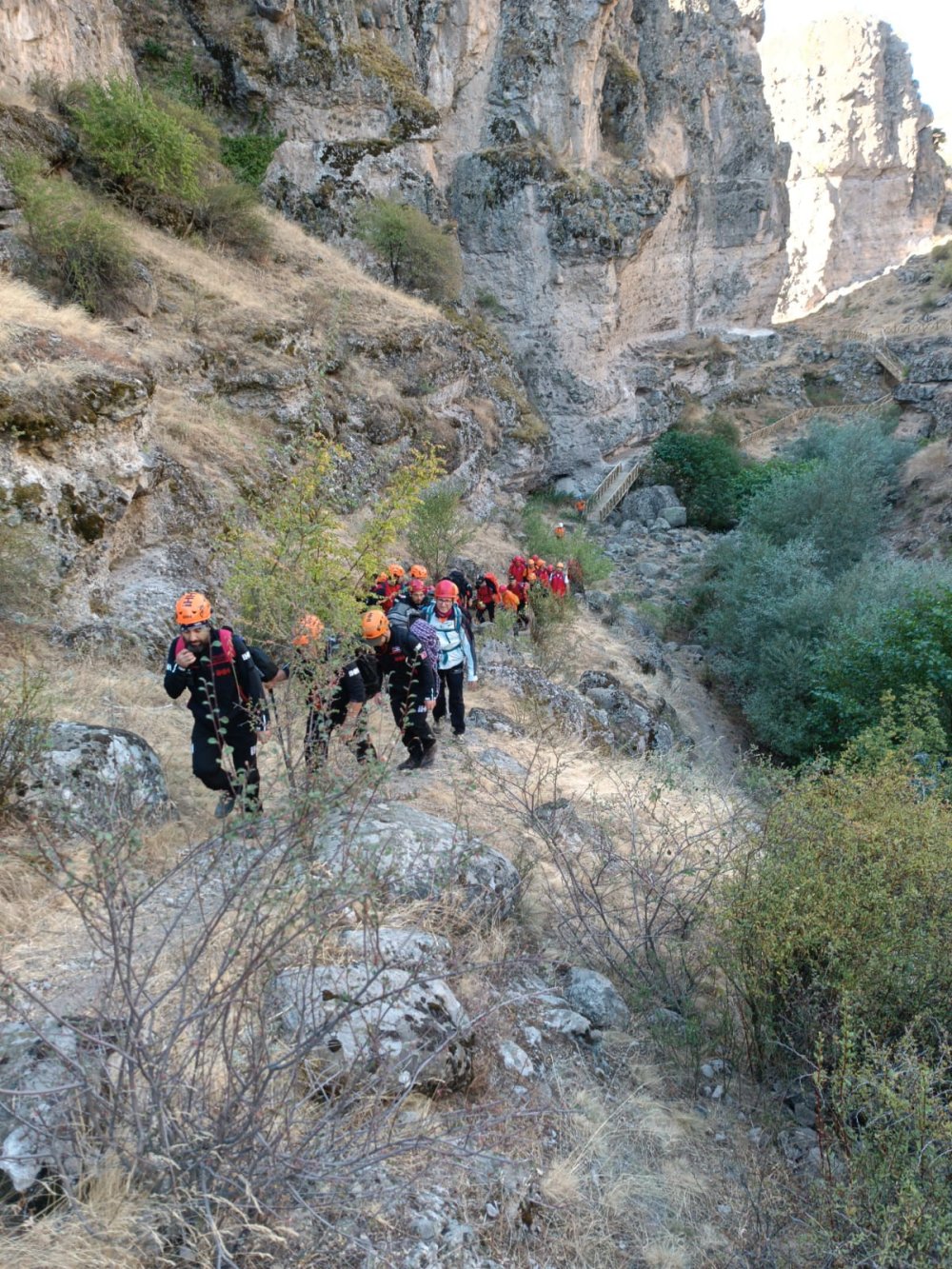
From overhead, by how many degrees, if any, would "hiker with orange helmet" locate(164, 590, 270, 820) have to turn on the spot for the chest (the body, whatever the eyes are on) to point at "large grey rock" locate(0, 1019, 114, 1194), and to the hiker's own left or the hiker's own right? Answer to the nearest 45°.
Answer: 0° — they already face it

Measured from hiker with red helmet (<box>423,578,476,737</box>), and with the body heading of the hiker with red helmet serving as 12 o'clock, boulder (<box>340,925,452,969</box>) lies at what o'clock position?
The boulder is roughly at 12 o'clock from the hiker with red helmet.

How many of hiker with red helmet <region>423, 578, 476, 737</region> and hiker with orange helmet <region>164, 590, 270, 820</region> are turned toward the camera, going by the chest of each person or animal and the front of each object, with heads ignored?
2

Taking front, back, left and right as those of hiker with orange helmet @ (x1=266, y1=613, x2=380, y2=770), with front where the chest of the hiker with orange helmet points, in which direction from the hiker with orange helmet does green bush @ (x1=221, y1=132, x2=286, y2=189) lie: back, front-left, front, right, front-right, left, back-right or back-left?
back-right

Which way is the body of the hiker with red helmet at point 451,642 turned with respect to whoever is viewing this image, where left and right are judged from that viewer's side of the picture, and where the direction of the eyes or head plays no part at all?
facing the viewer

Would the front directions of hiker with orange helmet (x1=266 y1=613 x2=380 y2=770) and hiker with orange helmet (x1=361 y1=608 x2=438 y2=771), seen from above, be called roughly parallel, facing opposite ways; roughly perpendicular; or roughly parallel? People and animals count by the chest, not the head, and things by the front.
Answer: roughly parallel

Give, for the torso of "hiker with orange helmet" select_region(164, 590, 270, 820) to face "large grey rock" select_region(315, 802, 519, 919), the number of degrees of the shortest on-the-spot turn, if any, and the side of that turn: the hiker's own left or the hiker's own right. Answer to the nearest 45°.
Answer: approximately 45° to the hiker's own left

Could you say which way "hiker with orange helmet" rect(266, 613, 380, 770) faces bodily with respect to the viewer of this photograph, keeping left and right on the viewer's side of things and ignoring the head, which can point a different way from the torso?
facing the viewer and to the left of the viewer

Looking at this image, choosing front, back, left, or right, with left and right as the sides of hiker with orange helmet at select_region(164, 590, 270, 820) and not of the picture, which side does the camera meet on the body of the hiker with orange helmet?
front
